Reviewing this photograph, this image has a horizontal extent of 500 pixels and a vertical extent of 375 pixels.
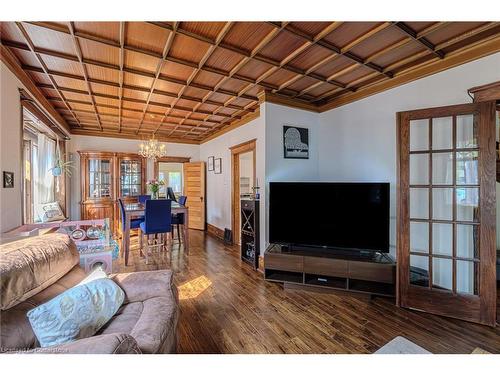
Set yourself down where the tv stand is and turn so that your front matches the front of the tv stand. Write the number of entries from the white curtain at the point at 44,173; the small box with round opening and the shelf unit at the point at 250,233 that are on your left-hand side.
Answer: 0

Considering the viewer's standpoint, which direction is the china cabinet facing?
facing the viewer

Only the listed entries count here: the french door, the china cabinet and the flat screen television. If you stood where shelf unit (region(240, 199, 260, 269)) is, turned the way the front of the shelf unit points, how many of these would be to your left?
2

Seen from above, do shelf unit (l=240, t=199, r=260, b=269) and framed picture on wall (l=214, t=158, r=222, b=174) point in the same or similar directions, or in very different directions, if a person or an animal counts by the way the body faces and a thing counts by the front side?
same or similar directions

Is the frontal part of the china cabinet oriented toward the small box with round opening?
yes

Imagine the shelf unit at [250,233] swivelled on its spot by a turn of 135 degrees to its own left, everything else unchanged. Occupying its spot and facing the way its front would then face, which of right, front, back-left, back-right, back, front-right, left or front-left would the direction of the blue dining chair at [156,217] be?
back

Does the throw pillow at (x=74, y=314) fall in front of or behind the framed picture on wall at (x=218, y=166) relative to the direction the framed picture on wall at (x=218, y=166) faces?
in front

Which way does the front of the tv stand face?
toward the camera

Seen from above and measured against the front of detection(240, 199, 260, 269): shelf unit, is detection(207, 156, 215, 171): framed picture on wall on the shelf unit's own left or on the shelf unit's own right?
on the shelf unit's own right

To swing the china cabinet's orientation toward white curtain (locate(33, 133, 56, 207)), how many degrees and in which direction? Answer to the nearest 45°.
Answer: approximately 45° to its right

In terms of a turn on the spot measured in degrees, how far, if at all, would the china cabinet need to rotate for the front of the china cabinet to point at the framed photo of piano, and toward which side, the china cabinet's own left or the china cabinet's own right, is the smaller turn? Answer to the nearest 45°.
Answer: approximately 45° to the china cabinet's own left

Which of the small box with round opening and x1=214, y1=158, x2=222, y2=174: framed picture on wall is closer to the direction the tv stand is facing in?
the small box with round opening

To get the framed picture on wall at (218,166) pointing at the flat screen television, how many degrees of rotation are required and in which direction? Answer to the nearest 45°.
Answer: approximately 90° to its left

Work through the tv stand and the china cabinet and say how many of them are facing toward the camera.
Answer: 2

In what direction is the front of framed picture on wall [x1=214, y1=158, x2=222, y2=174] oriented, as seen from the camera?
facing the viewer and to the left of the viewer

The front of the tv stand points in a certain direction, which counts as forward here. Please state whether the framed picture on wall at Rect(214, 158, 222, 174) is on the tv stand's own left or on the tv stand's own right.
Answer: on the tv stand's own right

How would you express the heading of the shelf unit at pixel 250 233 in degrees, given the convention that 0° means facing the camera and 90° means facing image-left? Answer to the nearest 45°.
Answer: approximately 45°

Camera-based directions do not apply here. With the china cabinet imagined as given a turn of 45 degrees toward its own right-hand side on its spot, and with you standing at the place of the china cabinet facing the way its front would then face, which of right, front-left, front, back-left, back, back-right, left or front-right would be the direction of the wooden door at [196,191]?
back-left
